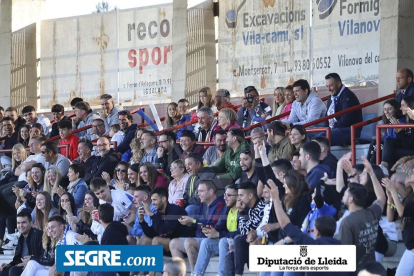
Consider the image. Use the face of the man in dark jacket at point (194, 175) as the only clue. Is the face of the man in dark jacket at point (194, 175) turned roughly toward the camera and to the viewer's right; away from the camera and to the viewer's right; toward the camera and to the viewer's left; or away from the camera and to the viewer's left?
toward the camera and to the viewer's left

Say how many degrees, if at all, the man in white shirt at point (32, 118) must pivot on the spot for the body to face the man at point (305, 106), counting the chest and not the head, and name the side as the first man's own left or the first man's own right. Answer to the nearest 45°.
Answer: approximately 90° to the first man's own left

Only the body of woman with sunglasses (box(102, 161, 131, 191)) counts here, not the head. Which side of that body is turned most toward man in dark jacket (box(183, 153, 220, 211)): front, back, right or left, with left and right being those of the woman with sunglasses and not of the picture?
left

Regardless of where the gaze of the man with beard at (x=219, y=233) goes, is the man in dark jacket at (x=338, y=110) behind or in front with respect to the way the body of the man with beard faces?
behind

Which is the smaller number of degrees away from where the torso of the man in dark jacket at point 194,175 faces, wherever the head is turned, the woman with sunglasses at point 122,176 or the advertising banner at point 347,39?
the woman with sunglasses

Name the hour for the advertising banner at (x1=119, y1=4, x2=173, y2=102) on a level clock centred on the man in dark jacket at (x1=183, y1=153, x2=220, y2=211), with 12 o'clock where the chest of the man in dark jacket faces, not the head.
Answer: The advertising banner is roughly at 4 o'clock from the man in dark jacket.

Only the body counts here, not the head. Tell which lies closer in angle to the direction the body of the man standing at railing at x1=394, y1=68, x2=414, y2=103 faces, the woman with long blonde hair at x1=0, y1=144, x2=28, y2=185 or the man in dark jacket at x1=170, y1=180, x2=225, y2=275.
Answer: the man in dark jacket
